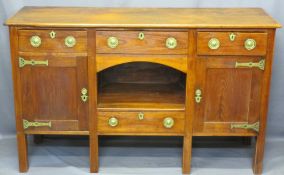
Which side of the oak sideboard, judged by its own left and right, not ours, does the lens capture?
front
